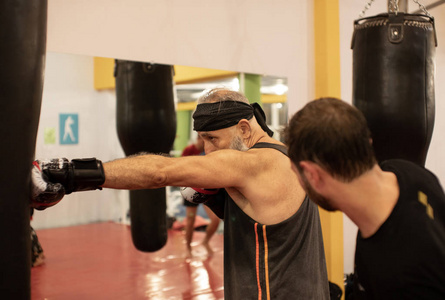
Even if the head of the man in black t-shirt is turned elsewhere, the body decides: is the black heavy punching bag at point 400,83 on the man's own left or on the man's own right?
on the man's own right

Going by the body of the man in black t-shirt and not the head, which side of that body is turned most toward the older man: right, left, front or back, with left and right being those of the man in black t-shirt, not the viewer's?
front

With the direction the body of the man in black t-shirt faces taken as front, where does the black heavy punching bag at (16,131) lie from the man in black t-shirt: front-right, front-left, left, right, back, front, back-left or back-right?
front-left

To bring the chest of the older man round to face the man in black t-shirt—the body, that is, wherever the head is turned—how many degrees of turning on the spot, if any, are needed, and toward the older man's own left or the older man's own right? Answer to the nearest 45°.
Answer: approximately 90° to the older man's own left

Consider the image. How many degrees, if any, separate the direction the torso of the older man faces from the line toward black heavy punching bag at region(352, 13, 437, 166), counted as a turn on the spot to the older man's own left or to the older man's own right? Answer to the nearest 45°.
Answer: approximately 135° to the older man's own right

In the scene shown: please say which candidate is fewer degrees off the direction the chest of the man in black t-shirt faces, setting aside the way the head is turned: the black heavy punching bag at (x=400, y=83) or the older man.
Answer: the older man

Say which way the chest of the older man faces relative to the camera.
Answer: to the viewer's left

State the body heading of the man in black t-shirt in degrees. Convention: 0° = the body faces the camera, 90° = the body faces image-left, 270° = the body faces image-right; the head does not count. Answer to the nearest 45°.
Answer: approximately 135°

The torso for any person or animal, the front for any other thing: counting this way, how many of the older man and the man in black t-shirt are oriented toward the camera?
0

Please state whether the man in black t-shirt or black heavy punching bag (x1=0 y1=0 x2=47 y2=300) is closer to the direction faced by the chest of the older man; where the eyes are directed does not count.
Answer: the black heavy punching bag

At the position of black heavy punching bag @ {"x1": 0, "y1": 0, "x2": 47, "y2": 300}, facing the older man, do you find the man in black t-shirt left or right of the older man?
right
